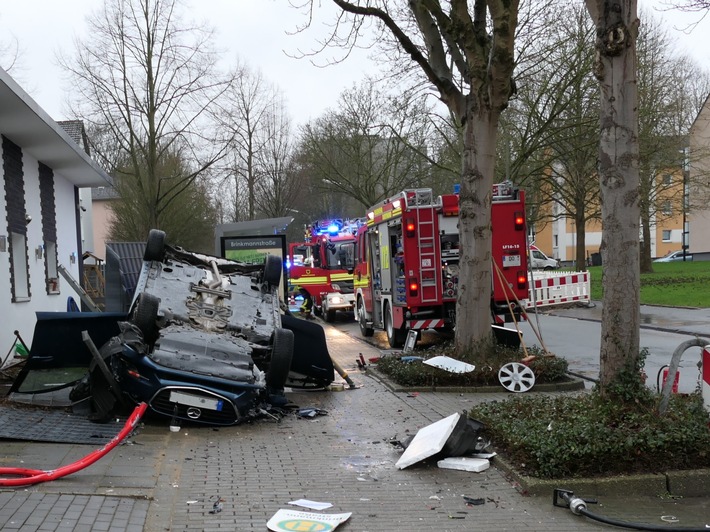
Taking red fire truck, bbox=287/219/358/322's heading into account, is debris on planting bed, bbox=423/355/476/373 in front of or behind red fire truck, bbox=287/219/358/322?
in front

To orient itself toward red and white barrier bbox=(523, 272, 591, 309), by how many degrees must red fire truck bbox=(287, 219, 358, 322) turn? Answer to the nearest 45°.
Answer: approximately 45° to its left

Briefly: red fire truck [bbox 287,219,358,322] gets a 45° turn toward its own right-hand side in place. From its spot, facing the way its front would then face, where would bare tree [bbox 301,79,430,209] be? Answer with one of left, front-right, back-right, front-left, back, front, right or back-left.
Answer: back

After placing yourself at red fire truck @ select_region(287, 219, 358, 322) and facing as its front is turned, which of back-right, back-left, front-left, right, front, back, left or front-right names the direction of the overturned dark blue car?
front-right

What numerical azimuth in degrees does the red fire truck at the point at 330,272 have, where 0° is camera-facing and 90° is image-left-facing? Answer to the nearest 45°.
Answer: approximately 315°

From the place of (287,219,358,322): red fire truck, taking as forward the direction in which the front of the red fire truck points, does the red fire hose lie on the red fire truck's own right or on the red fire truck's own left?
on the red fire truck's own right

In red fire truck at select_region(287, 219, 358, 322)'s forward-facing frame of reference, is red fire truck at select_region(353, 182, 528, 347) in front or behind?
in front
